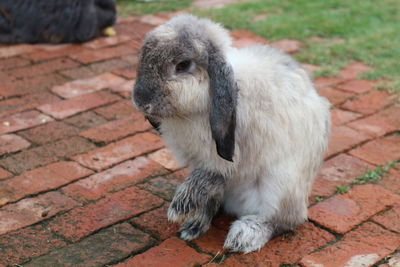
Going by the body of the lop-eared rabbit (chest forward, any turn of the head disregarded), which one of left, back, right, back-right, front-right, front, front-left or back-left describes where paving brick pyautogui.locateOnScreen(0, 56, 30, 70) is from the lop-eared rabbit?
right

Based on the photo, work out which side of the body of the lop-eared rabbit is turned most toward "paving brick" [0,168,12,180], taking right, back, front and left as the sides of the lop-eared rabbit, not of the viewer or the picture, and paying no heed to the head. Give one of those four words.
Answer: right

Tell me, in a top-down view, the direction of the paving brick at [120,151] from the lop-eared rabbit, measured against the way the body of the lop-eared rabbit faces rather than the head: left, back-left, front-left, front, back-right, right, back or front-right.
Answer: right

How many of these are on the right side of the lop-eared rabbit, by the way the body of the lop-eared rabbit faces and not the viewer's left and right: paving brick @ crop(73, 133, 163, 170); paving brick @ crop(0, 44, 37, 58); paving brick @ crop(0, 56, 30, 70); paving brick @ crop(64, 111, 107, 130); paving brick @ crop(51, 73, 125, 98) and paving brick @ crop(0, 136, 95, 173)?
6

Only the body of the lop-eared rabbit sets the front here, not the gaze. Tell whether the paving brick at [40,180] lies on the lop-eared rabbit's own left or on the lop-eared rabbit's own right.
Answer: on the lop-eared rabbit's own right

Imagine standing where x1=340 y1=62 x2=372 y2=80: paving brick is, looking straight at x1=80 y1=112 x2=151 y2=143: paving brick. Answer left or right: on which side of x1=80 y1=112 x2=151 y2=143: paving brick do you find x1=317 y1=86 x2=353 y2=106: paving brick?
left

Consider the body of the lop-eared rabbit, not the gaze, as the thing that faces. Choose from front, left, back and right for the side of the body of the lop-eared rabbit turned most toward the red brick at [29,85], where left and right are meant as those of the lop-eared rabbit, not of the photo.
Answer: right

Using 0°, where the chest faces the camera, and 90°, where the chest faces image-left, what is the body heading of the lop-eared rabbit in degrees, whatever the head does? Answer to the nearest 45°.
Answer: approximately 45°

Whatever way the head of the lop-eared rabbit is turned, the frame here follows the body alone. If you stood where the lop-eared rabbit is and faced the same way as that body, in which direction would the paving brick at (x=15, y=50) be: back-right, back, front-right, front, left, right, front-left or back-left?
right

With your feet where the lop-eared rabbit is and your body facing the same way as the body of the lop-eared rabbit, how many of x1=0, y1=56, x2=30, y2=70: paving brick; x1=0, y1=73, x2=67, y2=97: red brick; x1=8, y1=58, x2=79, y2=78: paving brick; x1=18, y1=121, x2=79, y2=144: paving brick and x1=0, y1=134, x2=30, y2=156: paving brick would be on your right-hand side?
5

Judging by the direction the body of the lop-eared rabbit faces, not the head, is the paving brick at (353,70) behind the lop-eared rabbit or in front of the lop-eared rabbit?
behind

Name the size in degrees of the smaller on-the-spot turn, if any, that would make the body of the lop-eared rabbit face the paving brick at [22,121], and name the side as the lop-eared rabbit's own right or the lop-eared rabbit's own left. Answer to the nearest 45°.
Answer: approximately 90° to the lop-eared rabbit's own right

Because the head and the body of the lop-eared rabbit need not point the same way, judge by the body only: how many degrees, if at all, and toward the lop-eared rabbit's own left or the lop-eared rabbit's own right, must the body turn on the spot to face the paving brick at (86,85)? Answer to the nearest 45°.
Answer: approximately 90° to the lop-eared rabbit's own right

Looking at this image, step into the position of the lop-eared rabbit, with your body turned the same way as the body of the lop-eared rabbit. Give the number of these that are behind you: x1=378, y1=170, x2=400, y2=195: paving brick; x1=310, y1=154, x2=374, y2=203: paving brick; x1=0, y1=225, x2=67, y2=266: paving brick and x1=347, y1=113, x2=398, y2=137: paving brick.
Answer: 3

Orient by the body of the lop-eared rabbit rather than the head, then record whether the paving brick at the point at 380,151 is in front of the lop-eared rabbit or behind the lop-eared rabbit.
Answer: behind
